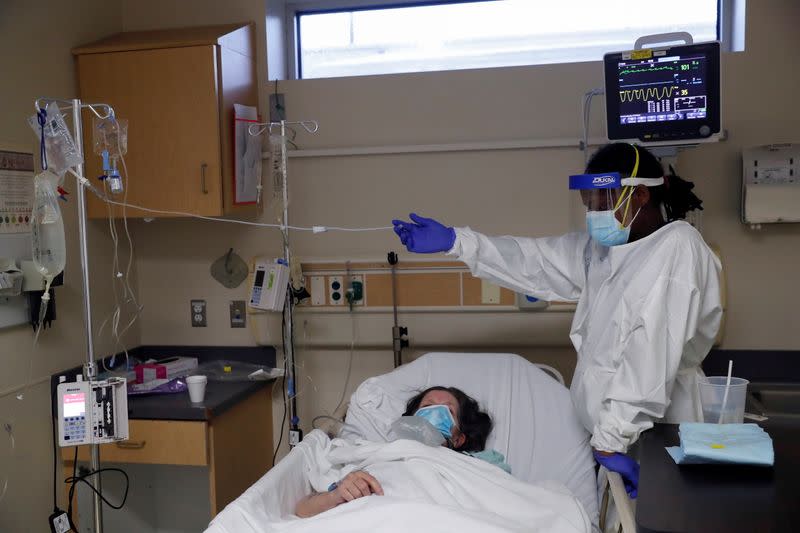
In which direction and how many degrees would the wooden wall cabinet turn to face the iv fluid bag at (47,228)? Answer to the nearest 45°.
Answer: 0° — it already faces it

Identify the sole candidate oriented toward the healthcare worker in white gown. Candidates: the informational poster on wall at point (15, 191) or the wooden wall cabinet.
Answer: the informational poster on wall

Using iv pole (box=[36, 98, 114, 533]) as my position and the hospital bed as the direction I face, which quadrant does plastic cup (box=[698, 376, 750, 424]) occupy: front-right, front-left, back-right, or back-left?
front-right

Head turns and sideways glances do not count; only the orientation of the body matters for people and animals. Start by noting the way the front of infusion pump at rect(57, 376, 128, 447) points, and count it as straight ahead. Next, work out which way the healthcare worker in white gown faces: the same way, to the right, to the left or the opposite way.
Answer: to the right

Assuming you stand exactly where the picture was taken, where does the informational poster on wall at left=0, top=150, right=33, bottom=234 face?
facing the viewer and to the right of the viewer

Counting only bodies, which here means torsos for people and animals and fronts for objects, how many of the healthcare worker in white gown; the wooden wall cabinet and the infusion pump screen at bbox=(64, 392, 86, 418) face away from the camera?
0

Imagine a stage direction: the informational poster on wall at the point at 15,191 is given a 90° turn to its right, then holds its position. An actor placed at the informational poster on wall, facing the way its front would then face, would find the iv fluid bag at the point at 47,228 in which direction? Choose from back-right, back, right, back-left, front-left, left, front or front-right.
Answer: front-left

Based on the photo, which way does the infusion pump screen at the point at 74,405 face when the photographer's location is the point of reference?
facing the viewer

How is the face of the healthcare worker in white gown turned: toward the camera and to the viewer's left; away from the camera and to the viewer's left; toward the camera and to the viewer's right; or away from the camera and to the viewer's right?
toward the camera and to the viewer's left

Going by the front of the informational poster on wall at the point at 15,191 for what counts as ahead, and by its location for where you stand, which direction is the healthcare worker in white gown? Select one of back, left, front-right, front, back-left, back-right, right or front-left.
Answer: front

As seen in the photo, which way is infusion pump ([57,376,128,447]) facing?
toward the camera

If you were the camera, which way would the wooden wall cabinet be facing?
facing the viewer and to the left of the viewer

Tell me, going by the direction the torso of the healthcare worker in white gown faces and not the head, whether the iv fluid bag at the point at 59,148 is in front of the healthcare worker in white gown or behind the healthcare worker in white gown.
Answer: in front

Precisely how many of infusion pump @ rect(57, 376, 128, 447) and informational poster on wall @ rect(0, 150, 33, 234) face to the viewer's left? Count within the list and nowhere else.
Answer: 0

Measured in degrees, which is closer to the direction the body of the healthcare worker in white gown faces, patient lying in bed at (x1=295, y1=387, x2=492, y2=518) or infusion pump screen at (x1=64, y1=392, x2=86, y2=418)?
the patient lying in bed
